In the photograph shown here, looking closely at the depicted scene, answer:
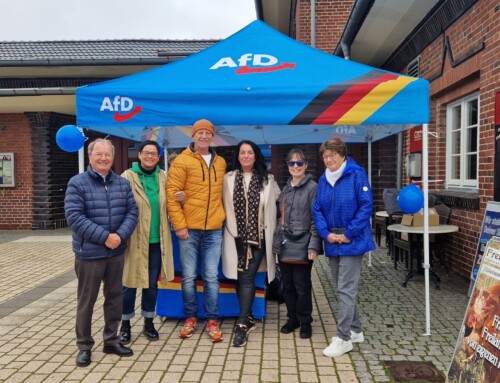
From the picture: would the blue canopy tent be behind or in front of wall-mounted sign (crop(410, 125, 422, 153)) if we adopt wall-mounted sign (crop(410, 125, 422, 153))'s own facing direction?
in front

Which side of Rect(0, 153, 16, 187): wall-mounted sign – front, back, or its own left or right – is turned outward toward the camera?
front

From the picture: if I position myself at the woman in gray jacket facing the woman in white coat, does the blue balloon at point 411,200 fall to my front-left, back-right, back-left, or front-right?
back-right

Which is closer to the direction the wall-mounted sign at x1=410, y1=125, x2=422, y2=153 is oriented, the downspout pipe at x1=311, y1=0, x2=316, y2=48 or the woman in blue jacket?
the woman in blue jacket

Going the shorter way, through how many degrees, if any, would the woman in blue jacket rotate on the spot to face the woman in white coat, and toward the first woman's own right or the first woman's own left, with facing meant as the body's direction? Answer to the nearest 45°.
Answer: approximately 45° to the first woman's own right

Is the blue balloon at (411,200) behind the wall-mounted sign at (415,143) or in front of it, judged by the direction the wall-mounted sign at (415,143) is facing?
in front

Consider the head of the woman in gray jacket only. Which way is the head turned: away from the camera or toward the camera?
toward the camera

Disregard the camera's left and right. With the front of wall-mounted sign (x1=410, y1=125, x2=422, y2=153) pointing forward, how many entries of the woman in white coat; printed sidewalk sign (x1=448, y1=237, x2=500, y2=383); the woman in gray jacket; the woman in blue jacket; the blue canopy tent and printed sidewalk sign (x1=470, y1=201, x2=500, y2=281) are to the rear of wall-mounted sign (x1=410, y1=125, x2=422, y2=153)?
0

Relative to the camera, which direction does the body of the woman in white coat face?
toward the camera

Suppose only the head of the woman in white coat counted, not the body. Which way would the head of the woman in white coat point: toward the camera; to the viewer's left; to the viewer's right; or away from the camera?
toward the camera

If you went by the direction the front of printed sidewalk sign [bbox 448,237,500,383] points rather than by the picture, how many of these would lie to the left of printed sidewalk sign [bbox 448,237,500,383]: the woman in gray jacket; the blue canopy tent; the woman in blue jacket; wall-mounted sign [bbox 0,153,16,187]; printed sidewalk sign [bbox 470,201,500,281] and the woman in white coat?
0

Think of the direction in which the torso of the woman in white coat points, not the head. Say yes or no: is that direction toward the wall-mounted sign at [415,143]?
no

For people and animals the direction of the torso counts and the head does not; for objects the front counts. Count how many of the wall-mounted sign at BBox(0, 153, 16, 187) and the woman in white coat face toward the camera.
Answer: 2

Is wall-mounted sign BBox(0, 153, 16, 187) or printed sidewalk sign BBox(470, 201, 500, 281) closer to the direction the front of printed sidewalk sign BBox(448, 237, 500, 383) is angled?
the wall-mounted sign

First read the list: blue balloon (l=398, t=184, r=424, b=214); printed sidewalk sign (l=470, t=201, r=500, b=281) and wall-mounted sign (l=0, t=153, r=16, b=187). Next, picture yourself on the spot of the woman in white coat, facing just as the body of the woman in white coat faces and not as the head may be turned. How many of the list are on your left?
2

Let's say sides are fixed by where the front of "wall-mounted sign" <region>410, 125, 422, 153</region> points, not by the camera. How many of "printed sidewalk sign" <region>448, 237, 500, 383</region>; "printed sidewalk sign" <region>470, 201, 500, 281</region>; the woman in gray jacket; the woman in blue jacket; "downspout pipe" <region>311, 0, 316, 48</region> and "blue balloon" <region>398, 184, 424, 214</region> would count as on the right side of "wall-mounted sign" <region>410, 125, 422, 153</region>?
1

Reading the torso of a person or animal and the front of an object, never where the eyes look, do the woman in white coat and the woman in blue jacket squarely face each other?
no

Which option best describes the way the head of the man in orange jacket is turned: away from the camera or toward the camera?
toward the camera

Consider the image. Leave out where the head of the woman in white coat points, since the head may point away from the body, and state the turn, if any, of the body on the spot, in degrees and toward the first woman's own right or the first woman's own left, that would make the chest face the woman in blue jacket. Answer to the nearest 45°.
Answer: approximately 45° to the first woman's own left
